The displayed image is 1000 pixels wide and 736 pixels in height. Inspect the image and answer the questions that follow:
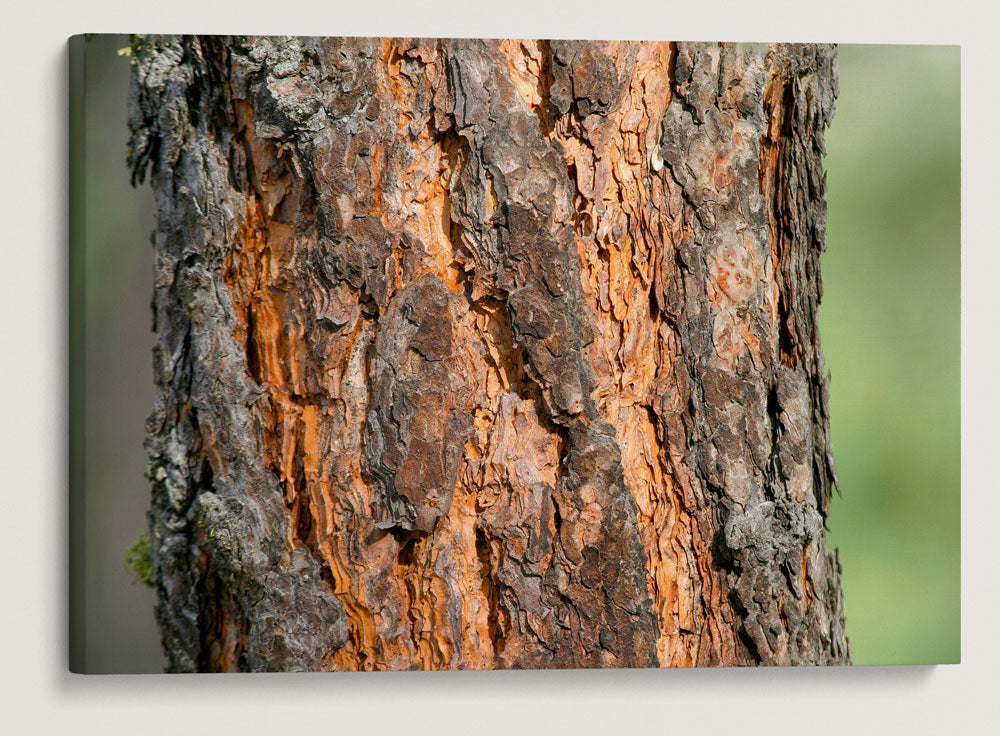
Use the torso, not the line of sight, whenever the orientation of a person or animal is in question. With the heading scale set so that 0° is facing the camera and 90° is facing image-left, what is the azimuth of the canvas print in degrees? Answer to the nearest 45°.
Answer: approximately 0°
